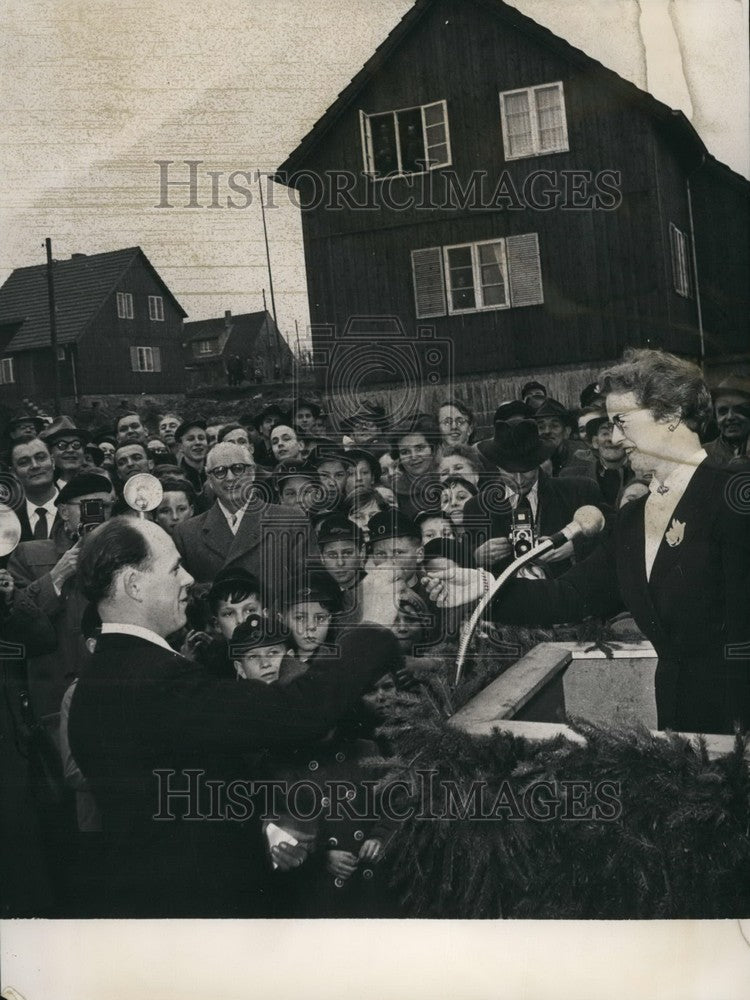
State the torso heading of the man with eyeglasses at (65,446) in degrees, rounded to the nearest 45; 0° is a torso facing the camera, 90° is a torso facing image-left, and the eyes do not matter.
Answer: approximately 0°

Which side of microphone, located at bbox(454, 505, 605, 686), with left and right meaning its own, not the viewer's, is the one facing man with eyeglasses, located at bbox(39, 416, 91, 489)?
back

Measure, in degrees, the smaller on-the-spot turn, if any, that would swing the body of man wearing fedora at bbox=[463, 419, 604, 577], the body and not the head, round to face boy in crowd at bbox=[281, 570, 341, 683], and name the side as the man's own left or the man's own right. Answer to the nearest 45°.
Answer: approximately 90° to the man's own right

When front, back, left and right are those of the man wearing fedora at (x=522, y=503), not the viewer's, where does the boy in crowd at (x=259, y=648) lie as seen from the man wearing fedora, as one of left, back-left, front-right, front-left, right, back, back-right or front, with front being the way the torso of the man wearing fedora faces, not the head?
right

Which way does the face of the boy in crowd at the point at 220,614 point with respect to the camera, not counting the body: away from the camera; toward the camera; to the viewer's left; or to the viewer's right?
toward the camera

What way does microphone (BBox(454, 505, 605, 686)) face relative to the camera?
to the viewer's right

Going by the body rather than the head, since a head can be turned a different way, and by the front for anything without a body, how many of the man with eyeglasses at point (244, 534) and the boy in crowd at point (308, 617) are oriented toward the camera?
2

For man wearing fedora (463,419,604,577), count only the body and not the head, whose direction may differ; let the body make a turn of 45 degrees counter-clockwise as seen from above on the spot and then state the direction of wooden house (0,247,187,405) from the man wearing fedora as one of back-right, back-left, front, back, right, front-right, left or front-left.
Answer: back-right

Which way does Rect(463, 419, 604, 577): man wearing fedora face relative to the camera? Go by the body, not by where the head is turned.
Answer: toward the camera

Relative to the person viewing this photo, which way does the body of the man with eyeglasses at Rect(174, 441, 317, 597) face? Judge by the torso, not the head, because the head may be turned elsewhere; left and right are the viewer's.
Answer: facing the viewer

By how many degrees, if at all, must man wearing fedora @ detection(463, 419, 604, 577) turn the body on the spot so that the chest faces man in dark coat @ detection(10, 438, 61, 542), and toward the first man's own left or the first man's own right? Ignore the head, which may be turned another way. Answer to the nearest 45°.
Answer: approximately 90° to the first man's own right

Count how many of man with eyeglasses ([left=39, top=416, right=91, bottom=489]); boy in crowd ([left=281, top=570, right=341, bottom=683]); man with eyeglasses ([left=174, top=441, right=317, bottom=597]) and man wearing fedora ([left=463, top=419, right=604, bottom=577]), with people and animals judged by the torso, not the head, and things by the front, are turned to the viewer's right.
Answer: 0

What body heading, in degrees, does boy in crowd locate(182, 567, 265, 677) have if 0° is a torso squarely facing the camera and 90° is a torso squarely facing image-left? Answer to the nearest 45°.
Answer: approximately 315°

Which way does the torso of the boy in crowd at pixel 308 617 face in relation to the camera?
toward the camera

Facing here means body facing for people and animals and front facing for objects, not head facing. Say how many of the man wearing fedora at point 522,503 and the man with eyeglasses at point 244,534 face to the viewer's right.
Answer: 0

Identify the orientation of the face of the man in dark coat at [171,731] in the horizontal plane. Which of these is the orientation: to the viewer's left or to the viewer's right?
to the viewer's right

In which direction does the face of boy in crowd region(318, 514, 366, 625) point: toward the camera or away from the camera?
toward the camera
